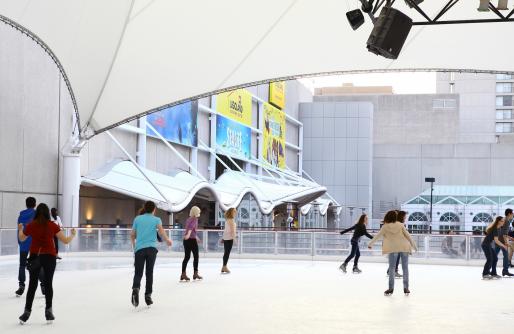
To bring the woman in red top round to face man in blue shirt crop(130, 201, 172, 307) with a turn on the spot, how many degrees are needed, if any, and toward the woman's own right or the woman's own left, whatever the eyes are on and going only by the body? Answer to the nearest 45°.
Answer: approximately 45° to the woman's own right

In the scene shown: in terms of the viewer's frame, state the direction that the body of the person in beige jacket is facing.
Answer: away from the camera

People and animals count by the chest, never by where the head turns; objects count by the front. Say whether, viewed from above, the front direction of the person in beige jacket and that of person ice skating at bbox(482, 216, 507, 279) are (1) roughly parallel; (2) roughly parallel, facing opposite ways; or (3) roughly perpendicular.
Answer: roughly perpendicular

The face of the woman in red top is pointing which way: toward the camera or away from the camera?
away from the camera

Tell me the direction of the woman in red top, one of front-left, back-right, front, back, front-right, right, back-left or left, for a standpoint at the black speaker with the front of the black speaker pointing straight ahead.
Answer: right

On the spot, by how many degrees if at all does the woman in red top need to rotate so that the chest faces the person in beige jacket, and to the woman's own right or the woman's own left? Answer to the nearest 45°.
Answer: approximately 45° to the woman's own right

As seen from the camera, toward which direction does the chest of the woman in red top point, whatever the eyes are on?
away from the camera

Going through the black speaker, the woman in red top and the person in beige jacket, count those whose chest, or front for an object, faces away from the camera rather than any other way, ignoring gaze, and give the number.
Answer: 2
